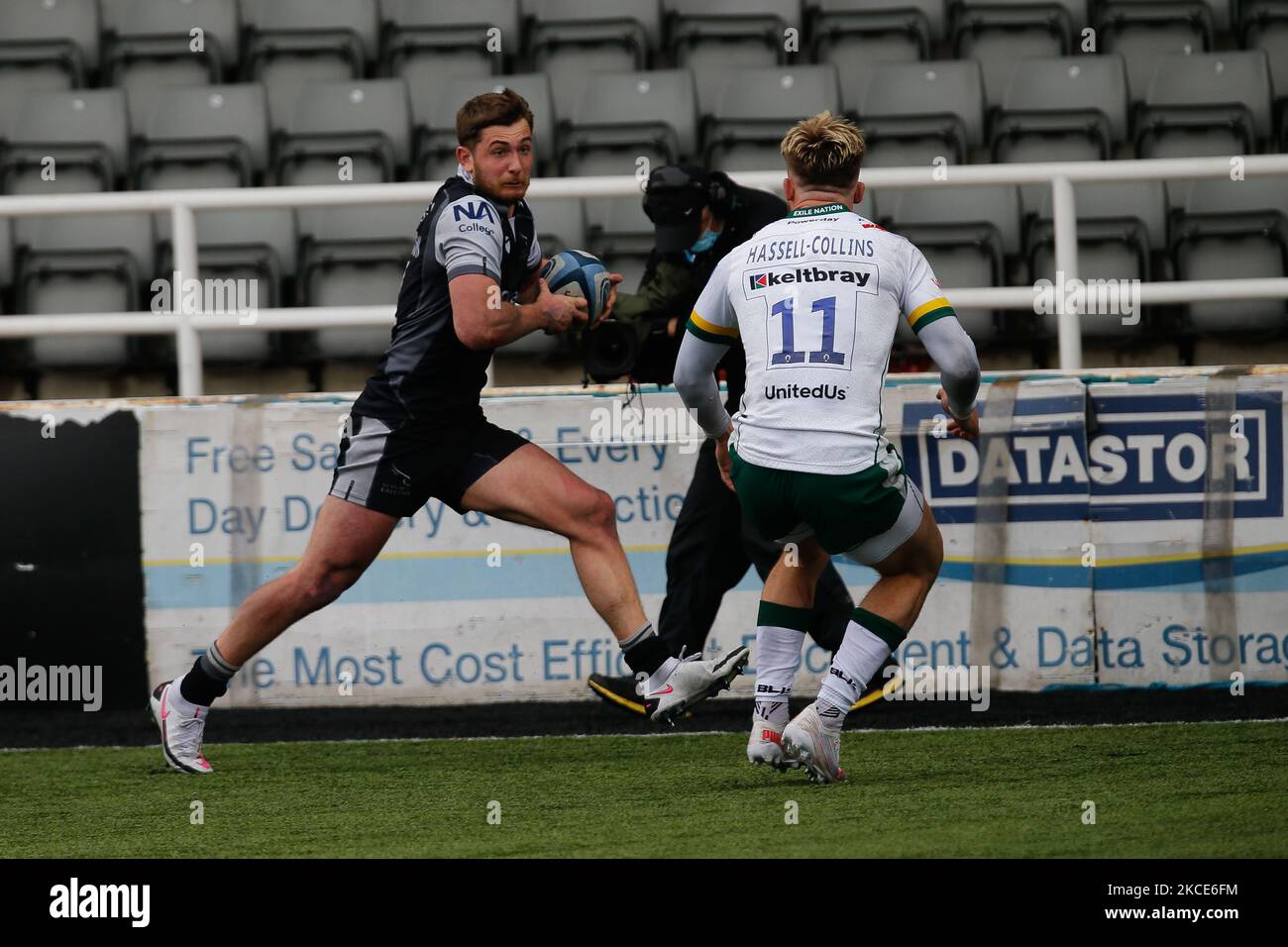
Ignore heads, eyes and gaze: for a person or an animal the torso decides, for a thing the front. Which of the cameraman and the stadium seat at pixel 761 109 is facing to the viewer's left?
the cameraman

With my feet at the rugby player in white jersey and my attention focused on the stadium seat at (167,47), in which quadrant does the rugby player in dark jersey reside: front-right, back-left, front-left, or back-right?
front-left

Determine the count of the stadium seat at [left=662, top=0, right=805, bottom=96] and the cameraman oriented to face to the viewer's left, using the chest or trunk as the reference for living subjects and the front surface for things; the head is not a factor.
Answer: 1

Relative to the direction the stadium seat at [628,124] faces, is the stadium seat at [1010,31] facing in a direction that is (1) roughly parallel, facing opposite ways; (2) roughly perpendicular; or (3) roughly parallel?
roughly parallel

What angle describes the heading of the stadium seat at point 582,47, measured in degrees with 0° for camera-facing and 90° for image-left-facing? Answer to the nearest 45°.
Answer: approximately 0°

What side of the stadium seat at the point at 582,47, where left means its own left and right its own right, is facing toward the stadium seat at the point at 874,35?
left

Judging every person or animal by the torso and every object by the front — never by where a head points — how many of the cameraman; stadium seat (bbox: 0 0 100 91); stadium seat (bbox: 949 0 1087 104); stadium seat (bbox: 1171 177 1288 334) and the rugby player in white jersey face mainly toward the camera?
3

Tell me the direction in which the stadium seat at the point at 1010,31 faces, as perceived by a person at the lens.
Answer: facing the viewer

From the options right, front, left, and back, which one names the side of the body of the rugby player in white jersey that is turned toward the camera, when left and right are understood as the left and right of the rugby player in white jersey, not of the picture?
back

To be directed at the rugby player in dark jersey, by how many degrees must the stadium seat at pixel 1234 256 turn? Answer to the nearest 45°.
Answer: approximately 45° to its right

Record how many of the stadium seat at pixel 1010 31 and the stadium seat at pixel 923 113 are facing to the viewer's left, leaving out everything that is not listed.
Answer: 0

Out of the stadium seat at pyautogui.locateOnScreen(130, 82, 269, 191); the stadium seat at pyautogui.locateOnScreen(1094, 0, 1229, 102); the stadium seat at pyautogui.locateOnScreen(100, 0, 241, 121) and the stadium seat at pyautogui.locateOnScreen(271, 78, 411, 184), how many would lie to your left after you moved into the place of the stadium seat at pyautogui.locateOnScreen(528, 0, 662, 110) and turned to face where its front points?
1

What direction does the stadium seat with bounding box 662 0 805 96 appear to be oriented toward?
toward the camera

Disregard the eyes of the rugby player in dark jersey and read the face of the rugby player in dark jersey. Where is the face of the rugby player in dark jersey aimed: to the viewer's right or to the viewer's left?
to the viewer's right

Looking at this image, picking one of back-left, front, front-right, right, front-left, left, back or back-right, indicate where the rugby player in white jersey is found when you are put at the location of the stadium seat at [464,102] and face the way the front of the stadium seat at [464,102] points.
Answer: front

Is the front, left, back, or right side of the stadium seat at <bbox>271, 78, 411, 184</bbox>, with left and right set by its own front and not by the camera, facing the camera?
front
